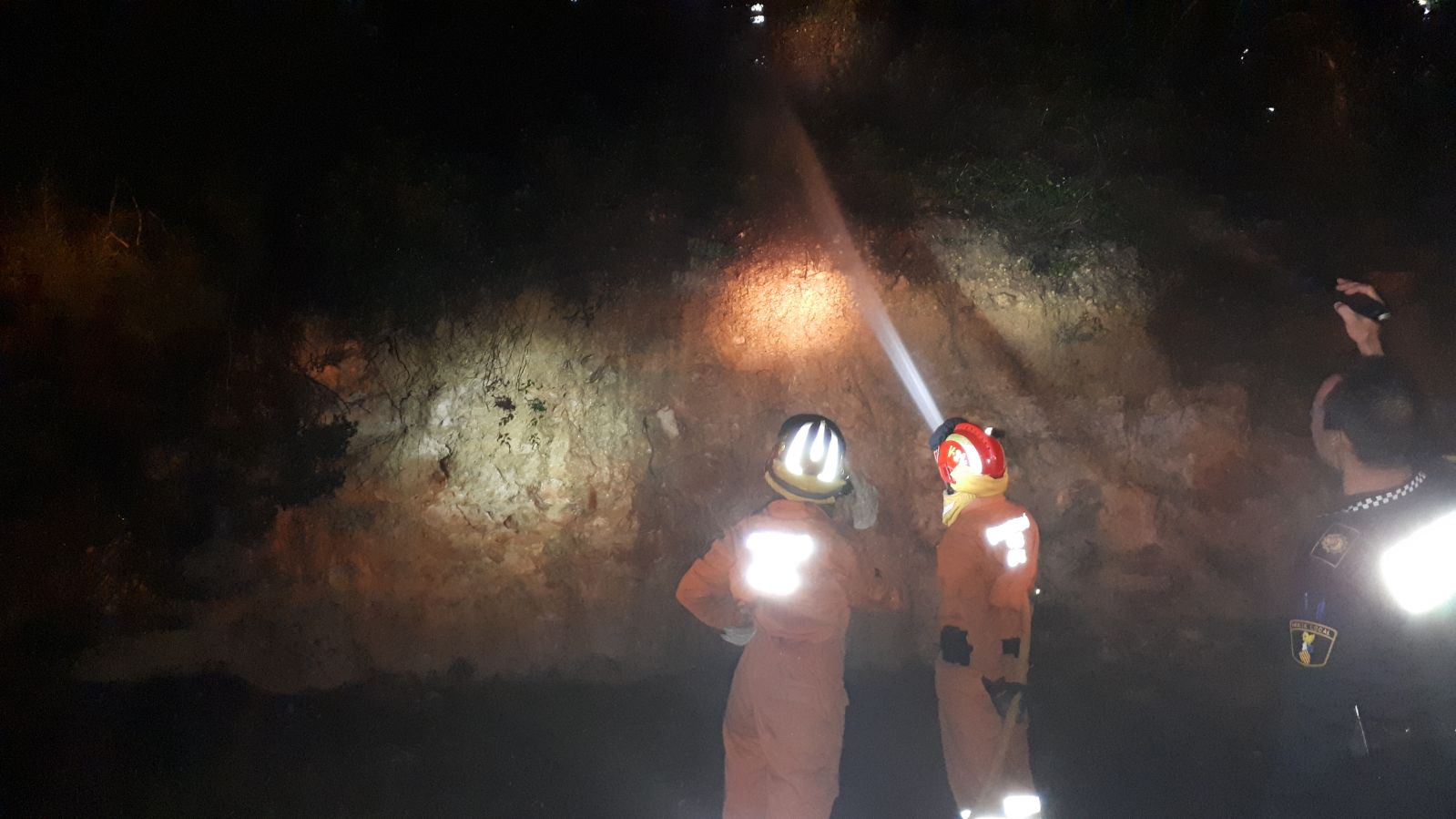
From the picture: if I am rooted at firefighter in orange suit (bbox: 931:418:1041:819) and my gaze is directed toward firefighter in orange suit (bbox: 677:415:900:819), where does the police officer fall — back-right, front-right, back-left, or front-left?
back-left

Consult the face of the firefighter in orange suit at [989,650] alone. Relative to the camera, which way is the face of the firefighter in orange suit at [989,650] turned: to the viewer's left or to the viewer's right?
to the viewer's left

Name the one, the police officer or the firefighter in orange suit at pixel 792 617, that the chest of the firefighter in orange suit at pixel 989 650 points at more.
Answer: the firefighter in orange suit

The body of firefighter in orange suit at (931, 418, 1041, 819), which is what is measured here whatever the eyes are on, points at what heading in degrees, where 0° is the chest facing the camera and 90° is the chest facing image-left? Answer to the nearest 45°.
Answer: approximately 135°

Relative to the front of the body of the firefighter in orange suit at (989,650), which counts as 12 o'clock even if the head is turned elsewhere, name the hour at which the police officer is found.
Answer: The police officer is roughly at 4 o'clock from the firefighter in orange suit.

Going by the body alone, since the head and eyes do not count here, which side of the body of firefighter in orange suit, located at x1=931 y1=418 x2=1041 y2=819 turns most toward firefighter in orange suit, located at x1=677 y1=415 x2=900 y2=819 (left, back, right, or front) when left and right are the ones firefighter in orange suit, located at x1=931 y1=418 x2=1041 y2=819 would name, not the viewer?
left

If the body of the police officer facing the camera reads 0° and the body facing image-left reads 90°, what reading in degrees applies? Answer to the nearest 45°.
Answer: approximately 135°

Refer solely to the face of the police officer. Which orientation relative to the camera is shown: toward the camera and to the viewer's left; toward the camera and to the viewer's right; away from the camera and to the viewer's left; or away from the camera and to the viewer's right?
away from the camera and to the viewer's left

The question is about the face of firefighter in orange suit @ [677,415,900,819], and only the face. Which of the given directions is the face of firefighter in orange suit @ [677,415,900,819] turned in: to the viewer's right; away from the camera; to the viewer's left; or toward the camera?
away from the camera
